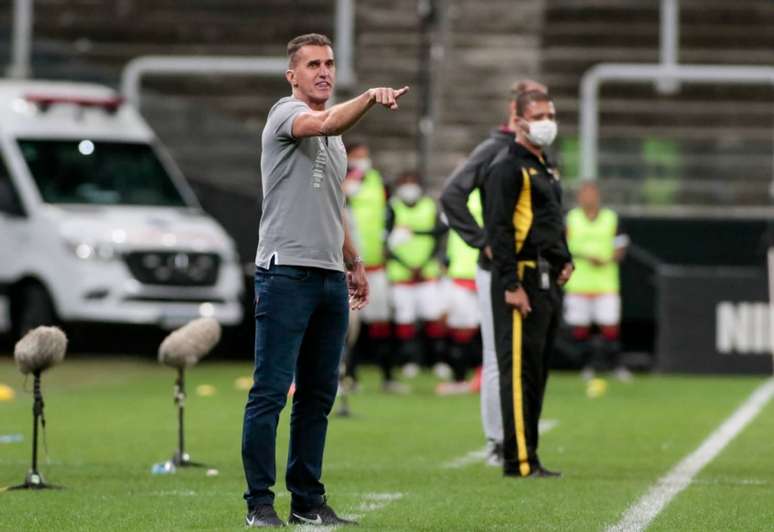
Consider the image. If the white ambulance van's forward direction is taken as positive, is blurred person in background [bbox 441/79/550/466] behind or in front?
in front

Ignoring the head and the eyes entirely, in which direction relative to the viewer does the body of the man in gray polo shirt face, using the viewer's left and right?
facing the viewer and to the right of the viewer

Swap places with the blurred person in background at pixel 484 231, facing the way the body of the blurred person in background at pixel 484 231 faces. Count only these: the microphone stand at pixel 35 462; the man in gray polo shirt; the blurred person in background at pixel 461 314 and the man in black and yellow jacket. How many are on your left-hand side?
1

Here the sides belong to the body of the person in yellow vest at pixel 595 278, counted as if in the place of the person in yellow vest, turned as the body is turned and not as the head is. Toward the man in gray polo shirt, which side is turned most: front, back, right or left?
front

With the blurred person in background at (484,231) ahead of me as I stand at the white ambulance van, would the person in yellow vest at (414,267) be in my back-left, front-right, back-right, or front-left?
front-left

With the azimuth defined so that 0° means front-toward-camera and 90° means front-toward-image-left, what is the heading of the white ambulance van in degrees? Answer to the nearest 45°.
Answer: approximately 315°

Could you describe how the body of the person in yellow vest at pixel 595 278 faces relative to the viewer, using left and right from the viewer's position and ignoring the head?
facing the viewer

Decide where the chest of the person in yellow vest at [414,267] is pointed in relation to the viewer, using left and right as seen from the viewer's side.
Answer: facing the viewer

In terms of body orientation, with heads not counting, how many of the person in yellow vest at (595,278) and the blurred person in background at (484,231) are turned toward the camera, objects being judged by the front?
1

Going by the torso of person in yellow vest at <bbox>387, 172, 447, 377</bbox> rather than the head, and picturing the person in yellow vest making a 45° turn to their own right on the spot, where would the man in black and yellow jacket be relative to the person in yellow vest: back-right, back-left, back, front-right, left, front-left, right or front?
front-left

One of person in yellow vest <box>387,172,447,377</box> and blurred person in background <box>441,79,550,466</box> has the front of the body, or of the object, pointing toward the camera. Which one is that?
the person in yellow vest

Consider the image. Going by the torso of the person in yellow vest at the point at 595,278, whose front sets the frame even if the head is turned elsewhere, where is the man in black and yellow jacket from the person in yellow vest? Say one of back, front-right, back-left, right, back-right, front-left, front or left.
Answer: front

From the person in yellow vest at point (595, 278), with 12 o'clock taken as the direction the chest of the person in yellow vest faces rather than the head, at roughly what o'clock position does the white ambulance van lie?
The white ambulance van is roughly at 3 o'clock from the person in yellow vest.
